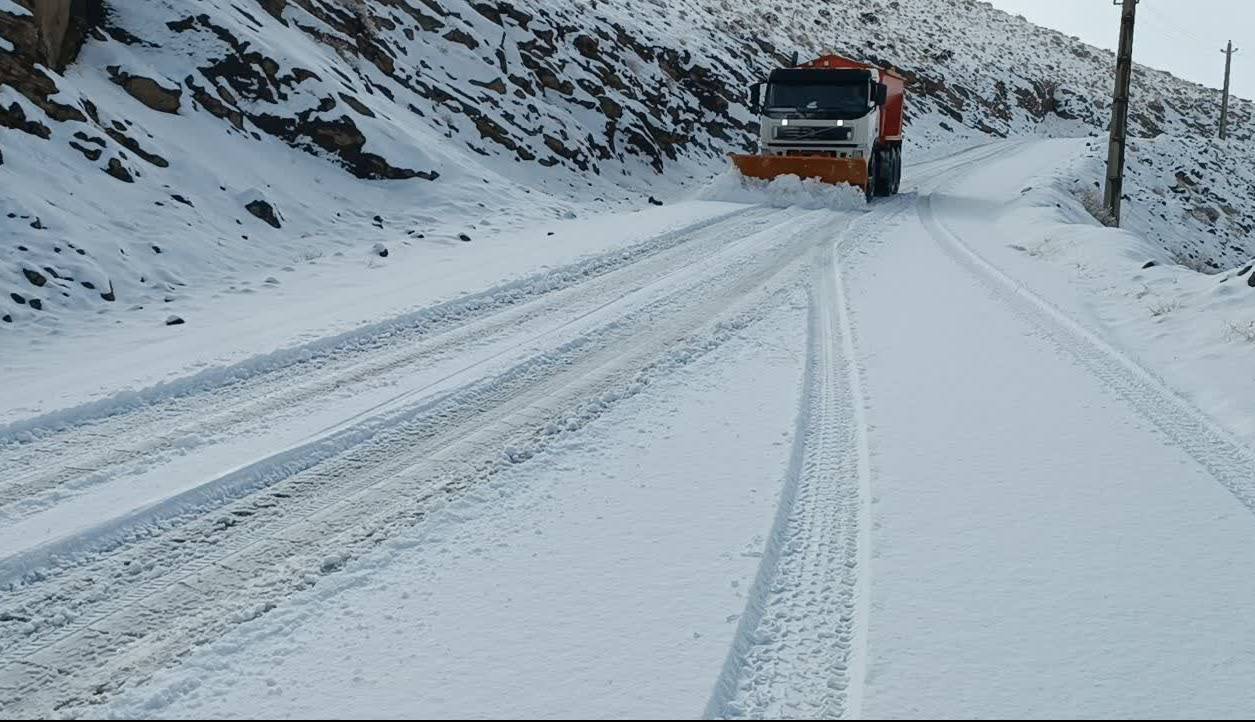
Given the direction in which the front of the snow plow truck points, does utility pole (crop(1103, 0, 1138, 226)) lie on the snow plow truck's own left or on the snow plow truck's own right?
on the snow plow truck's own left

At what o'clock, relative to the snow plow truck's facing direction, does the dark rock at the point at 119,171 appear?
The dark rock is roughly at 1 o'clock from the snow plow truck.

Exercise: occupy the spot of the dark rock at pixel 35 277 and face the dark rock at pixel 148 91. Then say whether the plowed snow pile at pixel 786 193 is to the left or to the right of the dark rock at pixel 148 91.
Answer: right

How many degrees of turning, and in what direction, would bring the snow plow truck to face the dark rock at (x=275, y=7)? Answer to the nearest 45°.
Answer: approximately 45° to its right

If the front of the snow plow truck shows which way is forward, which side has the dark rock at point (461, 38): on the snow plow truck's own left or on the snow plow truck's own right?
on the snow plow truck's own right

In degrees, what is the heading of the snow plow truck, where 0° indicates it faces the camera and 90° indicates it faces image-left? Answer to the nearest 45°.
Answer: approximately 0°
